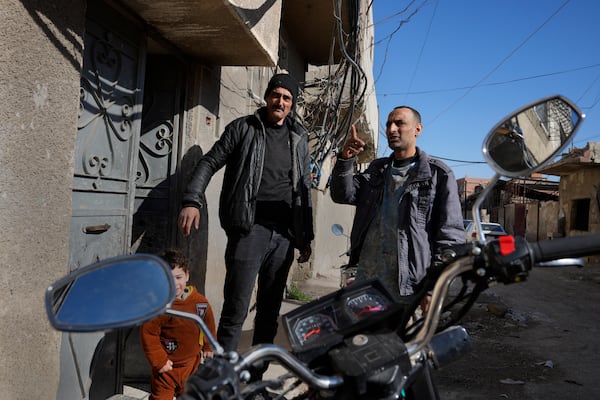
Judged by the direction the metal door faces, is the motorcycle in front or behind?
in front

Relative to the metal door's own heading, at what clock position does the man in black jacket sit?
The man in black jacket is roughly at 11 o'clock from the metal door.

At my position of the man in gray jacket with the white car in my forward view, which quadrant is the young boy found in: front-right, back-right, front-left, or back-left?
back-left

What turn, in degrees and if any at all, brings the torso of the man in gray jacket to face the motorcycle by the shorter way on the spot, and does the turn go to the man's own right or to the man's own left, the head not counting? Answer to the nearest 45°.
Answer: approximately 45° to the man's own left

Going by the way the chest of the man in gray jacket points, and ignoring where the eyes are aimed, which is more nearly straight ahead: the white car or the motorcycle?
the motorcycle

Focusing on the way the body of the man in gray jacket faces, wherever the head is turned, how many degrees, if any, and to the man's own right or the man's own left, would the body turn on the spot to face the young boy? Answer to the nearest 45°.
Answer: approximately 45° to the man's own right

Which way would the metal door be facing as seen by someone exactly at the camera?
facing the viewer and to the right of the viewer

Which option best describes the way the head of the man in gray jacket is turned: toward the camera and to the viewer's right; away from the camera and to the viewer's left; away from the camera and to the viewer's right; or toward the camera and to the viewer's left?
toward the camera and to the viewer's left

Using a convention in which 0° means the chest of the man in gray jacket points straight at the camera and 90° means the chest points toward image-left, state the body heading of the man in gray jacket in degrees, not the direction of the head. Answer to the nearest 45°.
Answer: approximately 45°

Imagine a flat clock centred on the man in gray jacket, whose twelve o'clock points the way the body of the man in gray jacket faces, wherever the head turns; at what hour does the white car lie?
The white car is roughly at 5 o'clock from the man in gray jacket.

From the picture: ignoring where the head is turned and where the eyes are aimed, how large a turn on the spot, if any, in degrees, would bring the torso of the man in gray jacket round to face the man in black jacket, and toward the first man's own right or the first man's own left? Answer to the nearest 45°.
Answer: approximately 45° to the first man's own right

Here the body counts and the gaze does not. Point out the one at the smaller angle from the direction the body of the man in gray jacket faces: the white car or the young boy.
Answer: the young boy
